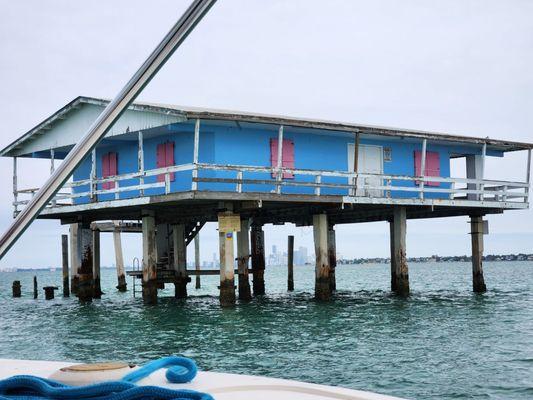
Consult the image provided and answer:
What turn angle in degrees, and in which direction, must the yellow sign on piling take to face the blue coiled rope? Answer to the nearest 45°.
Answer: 0° — it already faces it

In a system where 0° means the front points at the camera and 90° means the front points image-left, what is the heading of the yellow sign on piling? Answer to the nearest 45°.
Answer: approximately 0°

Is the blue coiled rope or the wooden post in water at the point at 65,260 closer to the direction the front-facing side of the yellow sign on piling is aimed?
the blue coiled rope

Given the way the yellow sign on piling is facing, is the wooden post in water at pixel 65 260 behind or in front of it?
behind

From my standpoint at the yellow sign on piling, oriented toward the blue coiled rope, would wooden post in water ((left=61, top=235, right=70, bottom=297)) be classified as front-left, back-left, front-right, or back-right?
back-right
